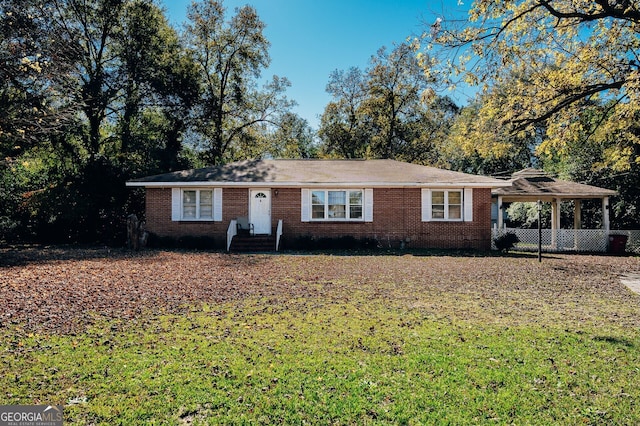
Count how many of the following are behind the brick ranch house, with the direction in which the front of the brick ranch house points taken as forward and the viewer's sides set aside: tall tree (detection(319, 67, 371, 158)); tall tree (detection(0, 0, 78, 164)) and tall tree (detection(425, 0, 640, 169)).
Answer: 1

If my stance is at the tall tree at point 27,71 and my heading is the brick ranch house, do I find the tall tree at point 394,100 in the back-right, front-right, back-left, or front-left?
front-left

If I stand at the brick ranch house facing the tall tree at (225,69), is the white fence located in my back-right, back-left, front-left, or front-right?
back-right

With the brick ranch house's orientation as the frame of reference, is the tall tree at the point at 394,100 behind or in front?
behind

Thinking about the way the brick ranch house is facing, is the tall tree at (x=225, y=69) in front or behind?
behind

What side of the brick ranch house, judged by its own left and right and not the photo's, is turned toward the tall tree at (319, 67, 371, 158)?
back

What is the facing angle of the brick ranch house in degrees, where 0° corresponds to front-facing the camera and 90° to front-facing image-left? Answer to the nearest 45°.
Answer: approximately 0°

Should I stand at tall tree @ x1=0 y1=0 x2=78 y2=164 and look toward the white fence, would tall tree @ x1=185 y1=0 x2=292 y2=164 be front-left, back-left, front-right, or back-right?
front-left

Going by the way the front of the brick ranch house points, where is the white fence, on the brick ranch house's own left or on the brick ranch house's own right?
on the brick ranch house's own left

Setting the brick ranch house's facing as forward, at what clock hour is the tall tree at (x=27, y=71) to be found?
The tall tree is roughly at 2 o'clock from the brick ranch house.
